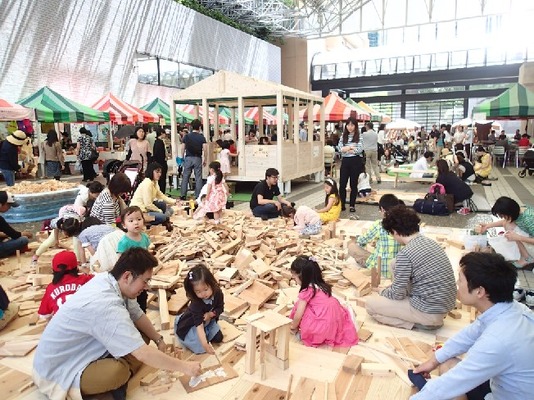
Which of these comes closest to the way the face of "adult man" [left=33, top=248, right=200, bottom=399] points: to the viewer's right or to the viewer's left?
to the viewer's right

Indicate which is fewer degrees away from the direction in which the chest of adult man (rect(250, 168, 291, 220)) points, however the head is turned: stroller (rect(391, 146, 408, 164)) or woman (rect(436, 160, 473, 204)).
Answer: the woman

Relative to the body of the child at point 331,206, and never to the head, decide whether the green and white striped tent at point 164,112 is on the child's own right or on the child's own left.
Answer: on the child's own right

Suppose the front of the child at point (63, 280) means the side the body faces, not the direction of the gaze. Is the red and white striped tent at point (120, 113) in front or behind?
in front

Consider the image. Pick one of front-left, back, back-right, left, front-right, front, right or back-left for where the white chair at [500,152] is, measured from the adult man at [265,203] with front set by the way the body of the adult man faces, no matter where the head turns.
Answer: left

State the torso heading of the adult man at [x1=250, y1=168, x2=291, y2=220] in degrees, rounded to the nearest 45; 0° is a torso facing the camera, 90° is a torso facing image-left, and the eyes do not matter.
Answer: approximately 315°

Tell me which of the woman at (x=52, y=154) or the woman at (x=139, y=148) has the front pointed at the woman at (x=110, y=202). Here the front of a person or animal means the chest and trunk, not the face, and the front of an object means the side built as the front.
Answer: the woman at (x=139, y=148)

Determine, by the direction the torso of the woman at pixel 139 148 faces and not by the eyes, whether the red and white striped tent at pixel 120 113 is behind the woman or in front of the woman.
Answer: behind

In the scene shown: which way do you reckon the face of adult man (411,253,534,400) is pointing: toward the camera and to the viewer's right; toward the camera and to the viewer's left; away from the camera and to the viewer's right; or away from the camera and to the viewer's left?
away from the camera and to the viewer's left
